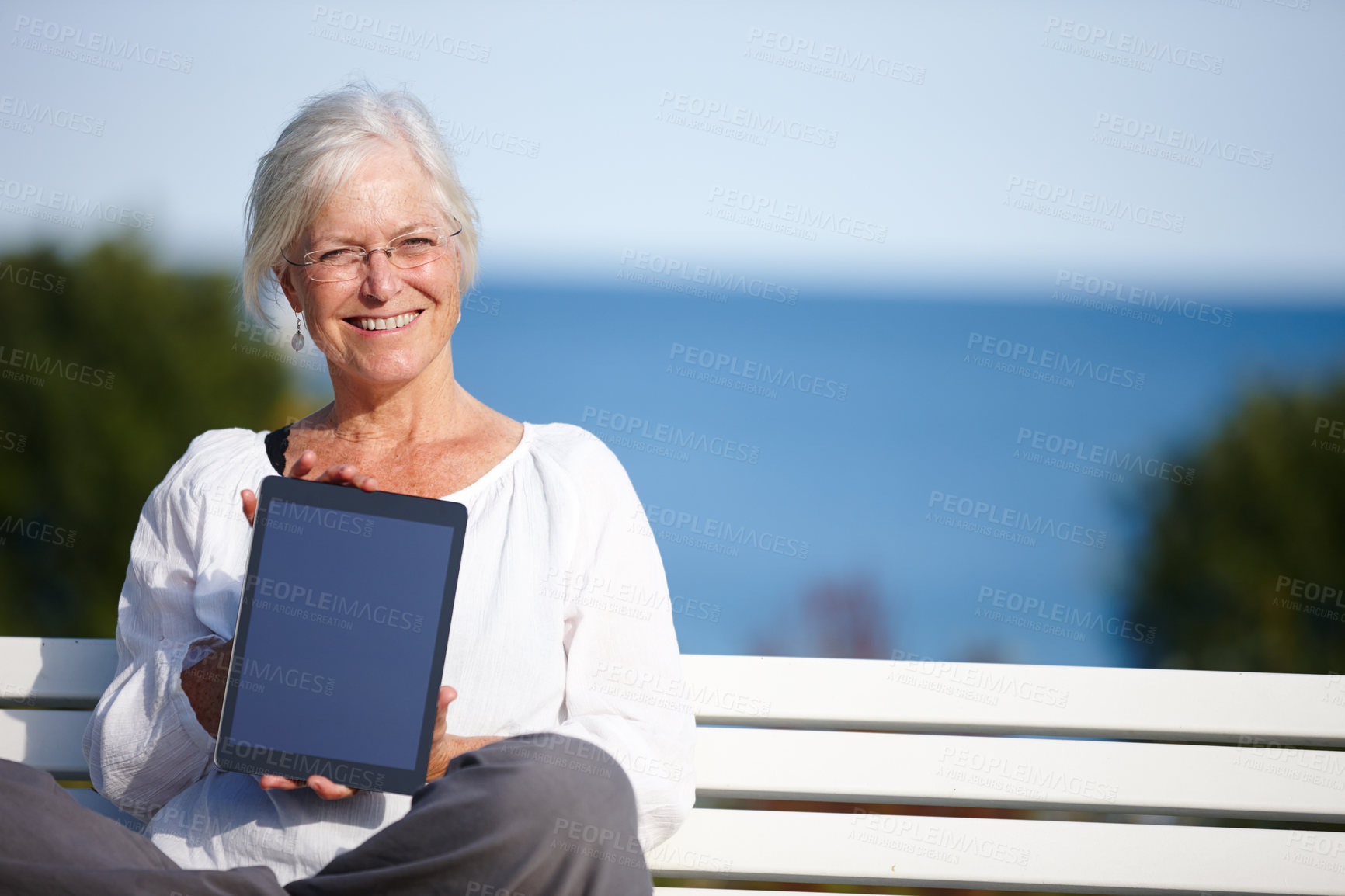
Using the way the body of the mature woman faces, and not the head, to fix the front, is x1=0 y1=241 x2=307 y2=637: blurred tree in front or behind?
behind

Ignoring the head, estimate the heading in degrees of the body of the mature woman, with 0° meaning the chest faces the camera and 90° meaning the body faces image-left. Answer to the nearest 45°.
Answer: approximately 0°

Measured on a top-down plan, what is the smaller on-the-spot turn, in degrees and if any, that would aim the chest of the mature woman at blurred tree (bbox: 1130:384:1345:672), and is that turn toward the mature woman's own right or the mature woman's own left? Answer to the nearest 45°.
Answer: approximately 135° to the mature woman's own left
